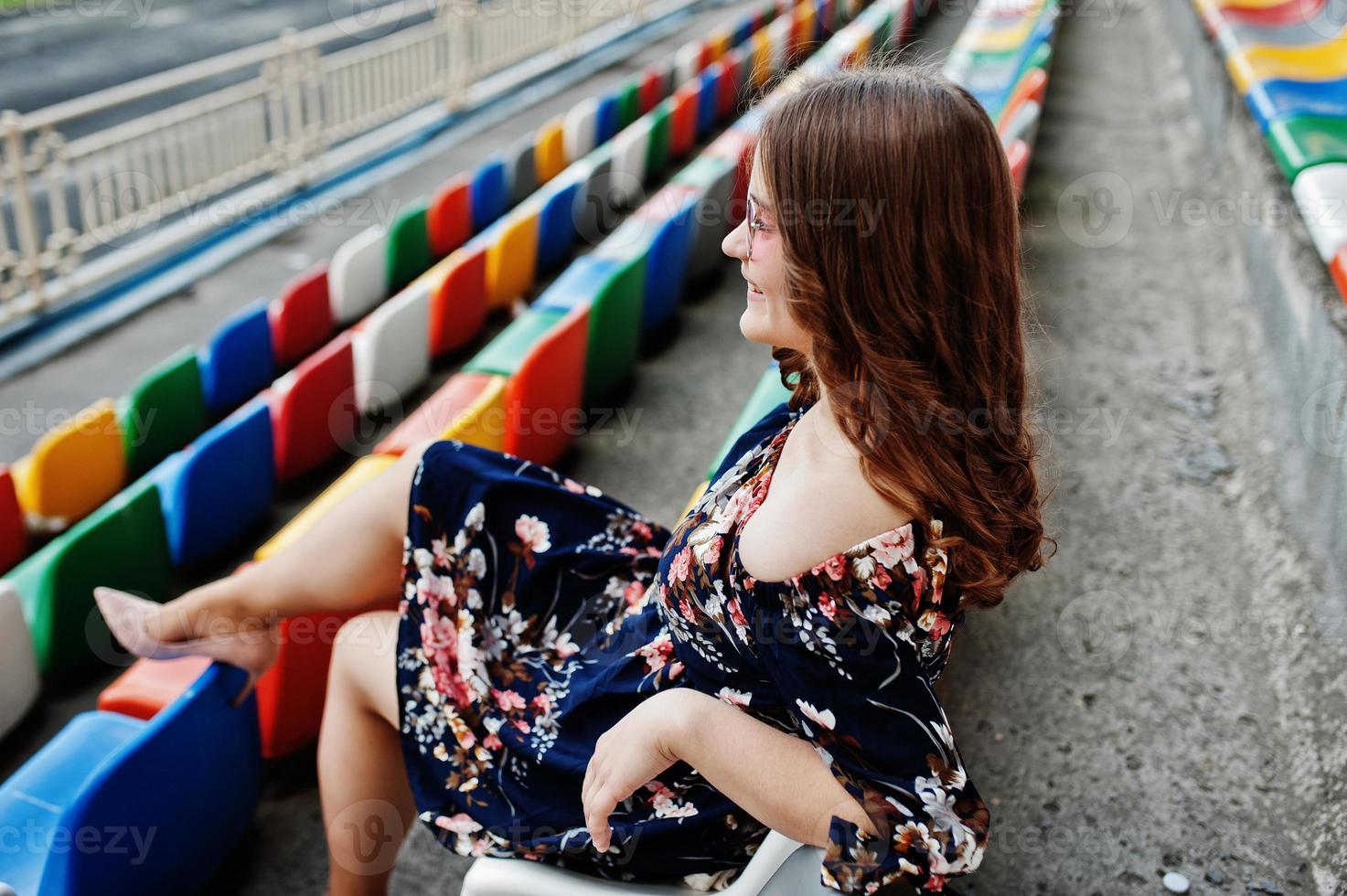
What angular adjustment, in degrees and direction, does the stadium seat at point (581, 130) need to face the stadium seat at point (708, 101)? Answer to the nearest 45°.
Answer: approximately 90° to its right

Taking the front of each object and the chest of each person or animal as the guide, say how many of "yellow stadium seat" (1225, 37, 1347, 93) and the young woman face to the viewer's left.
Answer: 2

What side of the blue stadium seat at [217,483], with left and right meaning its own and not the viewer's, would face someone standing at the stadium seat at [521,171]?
right

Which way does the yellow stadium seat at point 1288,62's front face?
to the viewer's left

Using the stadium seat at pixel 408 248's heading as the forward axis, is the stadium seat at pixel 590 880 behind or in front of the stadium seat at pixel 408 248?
behind

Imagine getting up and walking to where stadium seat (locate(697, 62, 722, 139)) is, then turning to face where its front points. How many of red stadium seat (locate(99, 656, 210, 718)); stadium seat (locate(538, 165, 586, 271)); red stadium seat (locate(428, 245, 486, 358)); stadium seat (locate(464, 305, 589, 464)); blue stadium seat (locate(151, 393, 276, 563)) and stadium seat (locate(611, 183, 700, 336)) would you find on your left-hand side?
6

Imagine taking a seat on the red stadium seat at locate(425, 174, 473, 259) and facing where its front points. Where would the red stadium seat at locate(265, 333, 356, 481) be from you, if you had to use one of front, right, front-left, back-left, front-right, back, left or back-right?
back-left

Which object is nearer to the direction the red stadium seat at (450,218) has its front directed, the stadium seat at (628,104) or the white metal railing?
the white metal railing

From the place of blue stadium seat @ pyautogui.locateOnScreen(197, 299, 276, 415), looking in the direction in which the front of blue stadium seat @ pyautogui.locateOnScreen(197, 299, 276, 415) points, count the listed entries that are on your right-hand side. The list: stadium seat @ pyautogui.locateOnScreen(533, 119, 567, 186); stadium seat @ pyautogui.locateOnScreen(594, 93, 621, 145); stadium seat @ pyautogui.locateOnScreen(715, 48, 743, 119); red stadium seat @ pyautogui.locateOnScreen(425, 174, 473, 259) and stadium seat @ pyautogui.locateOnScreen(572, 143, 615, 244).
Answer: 5

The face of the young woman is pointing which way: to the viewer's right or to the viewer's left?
to the viewer's left

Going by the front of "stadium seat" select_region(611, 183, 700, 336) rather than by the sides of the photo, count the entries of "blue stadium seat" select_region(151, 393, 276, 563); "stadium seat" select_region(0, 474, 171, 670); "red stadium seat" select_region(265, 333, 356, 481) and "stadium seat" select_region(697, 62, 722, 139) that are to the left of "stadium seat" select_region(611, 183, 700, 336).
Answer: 3

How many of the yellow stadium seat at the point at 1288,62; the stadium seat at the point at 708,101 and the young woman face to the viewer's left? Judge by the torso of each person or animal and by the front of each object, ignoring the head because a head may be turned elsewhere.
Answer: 3

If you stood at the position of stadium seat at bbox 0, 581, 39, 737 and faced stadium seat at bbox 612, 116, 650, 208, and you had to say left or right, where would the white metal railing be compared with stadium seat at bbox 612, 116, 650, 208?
left

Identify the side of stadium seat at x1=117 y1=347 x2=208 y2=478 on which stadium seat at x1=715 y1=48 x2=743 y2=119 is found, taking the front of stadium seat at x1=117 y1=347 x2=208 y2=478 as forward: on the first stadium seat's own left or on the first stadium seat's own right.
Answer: on the first stadium seat's own right

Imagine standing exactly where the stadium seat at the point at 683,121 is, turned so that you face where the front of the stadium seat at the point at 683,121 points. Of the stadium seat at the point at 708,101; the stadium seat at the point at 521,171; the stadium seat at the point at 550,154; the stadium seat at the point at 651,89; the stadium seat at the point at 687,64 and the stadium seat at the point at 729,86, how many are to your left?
2

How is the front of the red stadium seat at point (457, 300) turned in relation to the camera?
facing away from the viewer and to the left of the viewer
